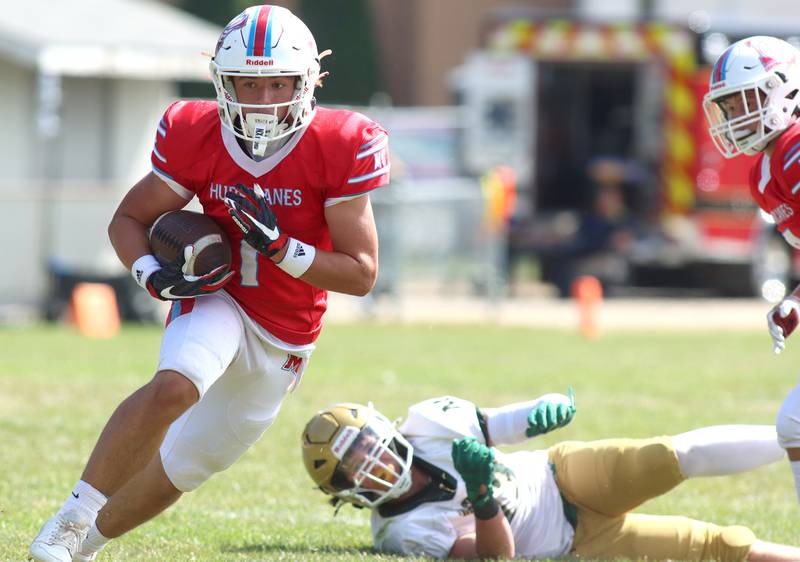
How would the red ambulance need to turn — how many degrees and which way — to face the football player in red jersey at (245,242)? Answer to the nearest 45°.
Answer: approximately 180°

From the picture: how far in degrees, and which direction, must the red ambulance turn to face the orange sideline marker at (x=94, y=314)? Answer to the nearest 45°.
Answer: approximately 135° to its left

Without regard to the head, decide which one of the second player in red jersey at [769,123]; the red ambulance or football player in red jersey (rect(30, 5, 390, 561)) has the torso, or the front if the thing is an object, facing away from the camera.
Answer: the red ambulance

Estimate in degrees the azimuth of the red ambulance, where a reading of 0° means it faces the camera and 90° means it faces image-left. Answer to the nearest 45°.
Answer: approximately 180°

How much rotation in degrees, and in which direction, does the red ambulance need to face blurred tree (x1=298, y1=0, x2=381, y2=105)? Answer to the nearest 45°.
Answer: approximately 45° to its left

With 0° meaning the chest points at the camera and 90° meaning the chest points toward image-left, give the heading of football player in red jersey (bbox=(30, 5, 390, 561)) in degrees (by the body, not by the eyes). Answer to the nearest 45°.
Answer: approximately 0°

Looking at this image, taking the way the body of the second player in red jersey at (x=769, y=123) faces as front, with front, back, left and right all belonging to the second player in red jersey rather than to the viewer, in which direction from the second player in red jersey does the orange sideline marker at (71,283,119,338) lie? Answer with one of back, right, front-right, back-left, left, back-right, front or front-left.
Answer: right

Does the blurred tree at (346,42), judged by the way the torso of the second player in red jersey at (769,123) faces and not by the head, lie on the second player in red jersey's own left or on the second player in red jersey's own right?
on the second player in red jersey's own right

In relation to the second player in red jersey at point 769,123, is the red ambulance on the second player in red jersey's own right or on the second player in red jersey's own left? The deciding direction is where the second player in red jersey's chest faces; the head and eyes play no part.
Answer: on the second player in red jersey's own right

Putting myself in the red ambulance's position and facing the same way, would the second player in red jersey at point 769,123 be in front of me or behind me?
behind

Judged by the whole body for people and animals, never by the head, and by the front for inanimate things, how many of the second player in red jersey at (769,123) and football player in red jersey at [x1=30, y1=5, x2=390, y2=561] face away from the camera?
0

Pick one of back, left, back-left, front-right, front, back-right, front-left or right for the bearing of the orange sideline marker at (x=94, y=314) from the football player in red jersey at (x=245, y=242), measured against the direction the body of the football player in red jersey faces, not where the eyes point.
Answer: back

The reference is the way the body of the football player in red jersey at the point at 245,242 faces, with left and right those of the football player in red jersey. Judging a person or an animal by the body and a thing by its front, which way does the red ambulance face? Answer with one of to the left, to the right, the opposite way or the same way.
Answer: the opposite way
